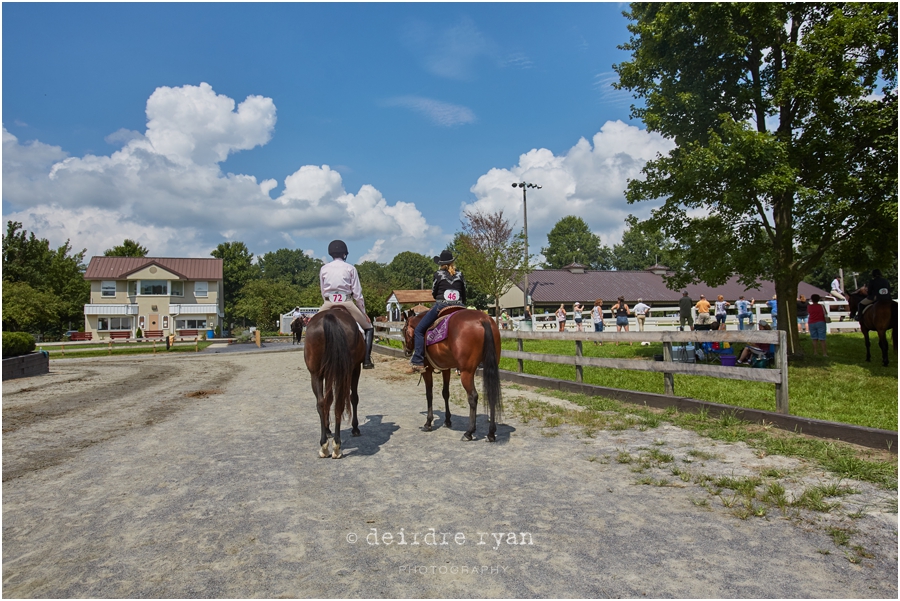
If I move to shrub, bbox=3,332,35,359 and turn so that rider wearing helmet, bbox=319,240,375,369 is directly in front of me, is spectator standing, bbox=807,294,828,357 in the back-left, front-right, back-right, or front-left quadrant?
front-left

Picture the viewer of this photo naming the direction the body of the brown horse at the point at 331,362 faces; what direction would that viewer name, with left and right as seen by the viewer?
facing away from the viewer

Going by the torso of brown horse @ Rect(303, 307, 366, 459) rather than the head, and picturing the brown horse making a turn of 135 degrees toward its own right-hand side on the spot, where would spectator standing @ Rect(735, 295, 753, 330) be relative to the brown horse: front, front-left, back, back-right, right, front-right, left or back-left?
left

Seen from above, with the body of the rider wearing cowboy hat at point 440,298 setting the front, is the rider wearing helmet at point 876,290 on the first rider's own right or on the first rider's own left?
on the first rider's own right

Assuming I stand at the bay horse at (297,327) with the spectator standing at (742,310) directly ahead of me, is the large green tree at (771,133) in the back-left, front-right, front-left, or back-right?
front-right

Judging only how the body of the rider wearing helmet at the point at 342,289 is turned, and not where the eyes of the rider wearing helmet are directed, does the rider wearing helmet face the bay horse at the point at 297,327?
yes

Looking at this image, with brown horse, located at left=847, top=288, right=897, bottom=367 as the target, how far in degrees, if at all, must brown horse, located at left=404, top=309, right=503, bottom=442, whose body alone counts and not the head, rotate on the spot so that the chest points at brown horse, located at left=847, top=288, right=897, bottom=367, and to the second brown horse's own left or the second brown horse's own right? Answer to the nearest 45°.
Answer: approximately 90° to the second brown horse's own right

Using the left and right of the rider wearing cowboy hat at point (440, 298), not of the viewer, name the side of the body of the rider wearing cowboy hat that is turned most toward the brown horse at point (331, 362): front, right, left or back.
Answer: left

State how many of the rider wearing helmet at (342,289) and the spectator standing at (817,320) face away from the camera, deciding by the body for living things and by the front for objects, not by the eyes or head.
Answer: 2

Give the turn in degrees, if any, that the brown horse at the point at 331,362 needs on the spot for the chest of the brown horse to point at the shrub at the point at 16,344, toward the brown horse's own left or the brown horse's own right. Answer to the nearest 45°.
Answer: approximately 45° to the brown horse's own left

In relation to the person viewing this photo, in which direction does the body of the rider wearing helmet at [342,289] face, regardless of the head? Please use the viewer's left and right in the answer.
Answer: facing away from the viewer

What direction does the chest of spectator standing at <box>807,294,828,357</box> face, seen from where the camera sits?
away from the camera
